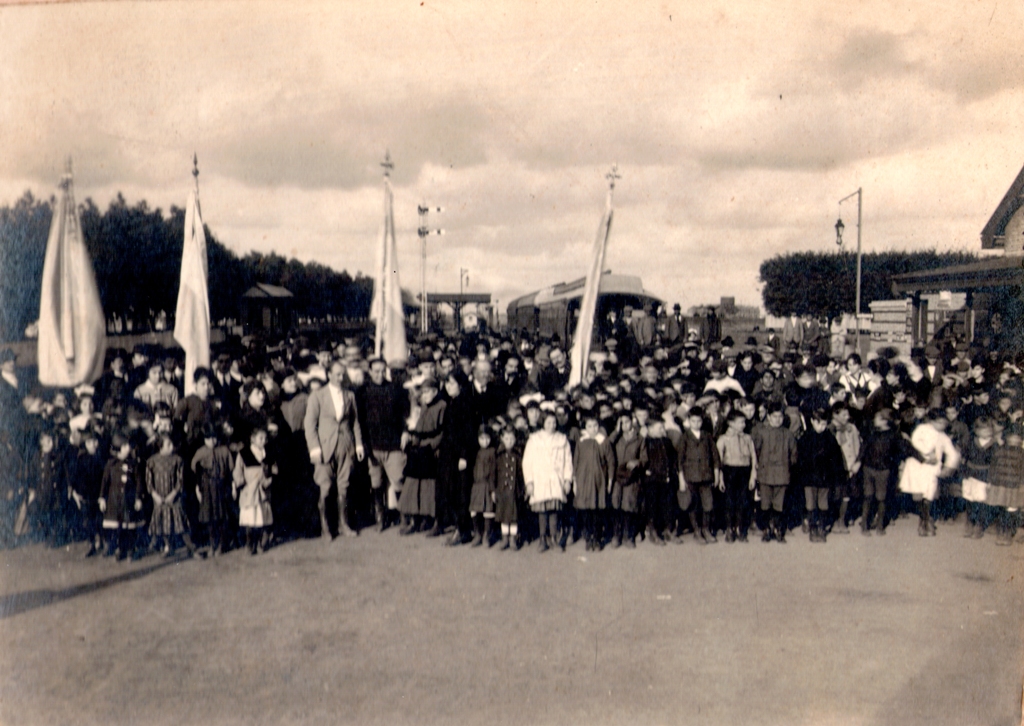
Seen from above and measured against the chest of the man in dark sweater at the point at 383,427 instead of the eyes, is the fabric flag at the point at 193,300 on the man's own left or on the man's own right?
on the man's own right

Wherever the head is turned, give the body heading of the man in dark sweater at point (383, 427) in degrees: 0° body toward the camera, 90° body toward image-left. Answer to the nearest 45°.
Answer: approximately 0°

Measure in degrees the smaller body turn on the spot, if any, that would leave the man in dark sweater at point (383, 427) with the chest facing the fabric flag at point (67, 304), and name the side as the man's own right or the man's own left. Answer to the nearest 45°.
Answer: approximately 90° to the man's own right

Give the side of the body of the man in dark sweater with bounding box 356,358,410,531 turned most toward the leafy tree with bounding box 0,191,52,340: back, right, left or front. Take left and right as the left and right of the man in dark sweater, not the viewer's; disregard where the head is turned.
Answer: back

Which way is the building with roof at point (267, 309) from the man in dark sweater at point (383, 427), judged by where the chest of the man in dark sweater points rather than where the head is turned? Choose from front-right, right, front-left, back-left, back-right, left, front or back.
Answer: back-right

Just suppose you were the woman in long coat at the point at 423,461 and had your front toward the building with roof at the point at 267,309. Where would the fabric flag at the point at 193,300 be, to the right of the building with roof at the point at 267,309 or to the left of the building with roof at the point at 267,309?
left

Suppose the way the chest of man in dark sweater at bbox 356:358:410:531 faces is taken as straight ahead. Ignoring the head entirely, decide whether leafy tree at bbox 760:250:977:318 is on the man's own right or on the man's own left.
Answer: on the man's own left

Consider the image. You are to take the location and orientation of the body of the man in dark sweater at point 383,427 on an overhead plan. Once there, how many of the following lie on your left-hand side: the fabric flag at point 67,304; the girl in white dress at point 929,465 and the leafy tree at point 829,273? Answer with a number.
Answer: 2

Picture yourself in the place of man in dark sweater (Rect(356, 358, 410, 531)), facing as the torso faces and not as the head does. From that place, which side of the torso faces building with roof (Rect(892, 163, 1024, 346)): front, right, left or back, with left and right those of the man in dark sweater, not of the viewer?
left

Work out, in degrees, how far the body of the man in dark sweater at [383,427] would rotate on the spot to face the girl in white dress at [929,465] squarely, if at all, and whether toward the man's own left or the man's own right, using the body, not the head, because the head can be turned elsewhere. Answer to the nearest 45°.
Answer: approximately 90° to the man's own left

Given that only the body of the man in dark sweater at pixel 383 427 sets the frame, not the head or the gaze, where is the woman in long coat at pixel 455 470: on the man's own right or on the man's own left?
on the man's own left
